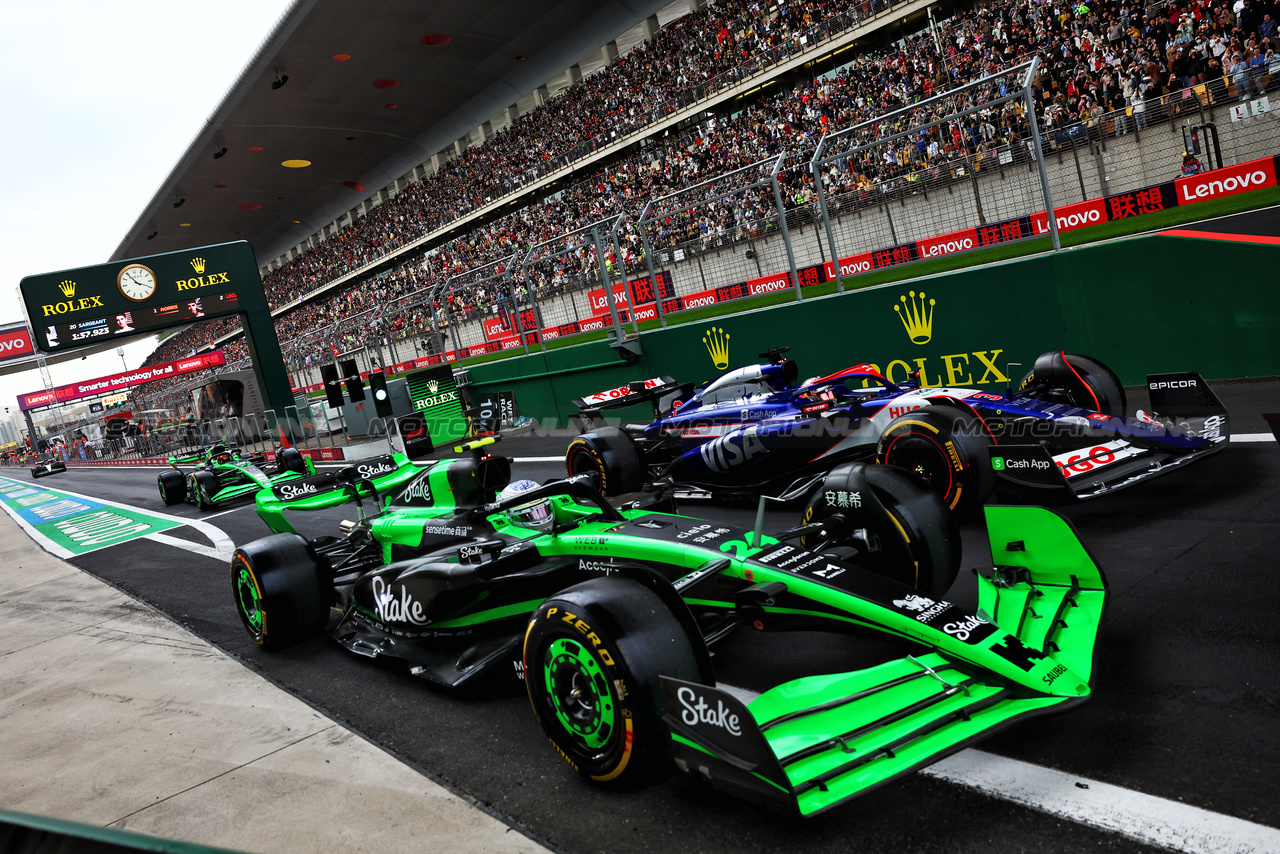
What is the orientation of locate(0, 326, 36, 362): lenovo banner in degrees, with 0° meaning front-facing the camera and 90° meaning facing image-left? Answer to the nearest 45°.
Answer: approximately 0°

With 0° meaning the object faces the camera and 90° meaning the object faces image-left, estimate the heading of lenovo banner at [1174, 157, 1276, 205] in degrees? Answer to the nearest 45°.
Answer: approximately 45°

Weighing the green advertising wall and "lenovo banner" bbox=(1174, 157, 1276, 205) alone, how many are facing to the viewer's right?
0

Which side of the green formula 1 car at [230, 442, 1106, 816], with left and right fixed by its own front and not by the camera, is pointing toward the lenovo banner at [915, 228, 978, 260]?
left

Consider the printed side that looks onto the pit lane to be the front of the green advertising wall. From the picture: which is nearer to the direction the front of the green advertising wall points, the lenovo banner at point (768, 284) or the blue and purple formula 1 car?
the blue and purple formula 1 car

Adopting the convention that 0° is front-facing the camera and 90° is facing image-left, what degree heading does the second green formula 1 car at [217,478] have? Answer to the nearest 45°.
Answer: approximately 315°

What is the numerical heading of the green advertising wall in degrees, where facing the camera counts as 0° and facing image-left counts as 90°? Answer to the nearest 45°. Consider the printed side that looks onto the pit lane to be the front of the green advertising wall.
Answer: approximately 45°

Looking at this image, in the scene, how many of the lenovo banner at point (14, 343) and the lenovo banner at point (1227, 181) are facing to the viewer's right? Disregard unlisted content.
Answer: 0

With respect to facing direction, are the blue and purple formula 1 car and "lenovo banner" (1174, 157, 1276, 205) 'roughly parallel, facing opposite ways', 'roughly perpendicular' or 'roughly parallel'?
roughly perpendicular

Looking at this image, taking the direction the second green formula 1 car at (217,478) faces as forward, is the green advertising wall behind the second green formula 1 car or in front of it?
in front

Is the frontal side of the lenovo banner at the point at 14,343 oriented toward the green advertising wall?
yes

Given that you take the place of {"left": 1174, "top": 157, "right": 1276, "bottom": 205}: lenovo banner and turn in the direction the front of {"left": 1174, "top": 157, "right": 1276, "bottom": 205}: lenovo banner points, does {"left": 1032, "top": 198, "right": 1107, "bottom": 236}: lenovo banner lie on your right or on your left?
on your right

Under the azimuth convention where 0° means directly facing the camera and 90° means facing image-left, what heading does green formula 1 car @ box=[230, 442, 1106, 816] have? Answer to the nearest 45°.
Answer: approximately 315°
